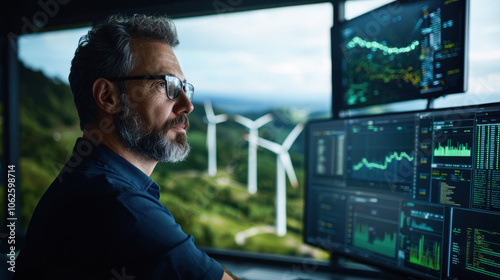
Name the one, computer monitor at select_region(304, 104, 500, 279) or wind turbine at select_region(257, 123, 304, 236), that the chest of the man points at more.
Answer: the computer monitor

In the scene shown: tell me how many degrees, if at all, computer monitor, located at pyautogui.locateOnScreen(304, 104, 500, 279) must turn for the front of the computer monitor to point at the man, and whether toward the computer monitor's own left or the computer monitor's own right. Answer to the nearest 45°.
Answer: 0° — it already faces them

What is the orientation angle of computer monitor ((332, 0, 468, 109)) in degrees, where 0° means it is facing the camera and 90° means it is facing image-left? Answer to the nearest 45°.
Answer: approximately 45°

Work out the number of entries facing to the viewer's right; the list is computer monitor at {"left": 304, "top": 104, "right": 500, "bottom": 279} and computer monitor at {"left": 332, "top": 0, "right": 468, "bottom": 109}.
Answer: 0

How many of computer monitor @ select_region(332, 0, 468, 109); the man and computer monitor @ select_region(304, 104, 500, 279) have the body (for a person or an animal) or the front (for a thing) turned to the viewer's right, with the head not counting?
1

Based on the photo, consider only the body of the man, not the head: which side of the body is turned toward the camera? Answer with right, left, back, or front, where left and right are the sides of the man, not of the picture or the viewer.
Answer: right

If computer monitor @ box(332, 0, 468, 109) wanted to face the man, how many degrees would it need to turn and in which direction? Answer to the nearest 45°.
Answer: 0° — it already faces them

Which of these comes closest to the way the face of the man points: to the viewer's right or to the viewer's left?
to the viewer's right

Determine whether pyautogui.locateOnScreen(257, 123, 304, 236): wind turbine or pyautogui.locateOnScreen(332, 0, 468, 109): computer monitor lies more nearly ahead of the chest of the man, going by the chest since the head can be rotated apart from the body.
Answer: the computer monitor
